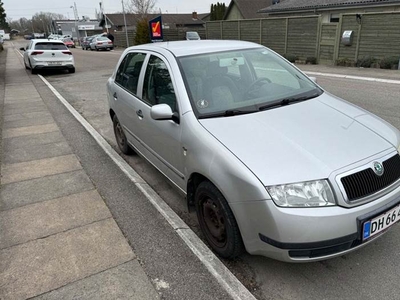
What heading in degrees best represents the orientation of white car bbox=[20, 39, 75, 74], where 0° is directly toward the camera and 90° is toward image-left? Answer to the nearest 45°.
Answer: approximately 180°

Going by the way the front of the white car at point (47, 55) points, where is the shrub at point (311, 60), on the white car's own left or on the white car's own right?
on the white car's own right

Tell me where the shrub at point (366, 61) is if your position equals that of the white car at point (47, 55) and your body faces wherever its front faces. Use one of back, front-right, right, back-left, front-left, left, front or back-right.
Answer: back-right

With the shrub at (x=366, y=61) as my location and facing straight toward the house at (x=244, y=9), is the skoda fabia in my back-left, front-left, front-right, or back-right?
back-left

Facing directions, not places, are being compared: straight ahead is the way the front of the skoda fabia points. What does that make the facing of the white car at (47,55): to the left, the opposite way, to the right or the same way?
the opposite way

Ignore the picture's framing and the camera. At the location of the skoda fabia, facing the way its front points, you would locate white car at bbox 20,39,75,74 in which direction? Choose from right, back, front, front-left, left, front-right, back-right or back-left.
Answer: back

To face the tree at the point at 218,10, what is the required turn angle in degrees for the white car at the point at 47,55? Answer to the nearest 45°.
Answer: approximately 45° to its right

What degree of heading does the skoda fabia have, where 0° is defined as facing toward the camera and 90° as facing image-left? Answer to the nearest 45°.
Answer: approximately 315°

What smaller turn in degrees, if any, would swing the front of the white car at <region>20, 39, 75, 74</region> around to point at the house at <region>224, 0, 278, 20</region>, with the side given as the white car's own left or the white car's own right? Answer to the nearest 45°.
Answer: approximately 45° to the white car's own right

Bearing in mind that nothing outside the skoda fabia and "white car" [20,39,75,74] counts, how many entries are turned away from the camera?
1

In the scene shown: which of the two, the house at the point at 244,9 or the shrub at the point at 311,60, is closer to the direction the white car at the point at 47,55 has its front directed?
the house
